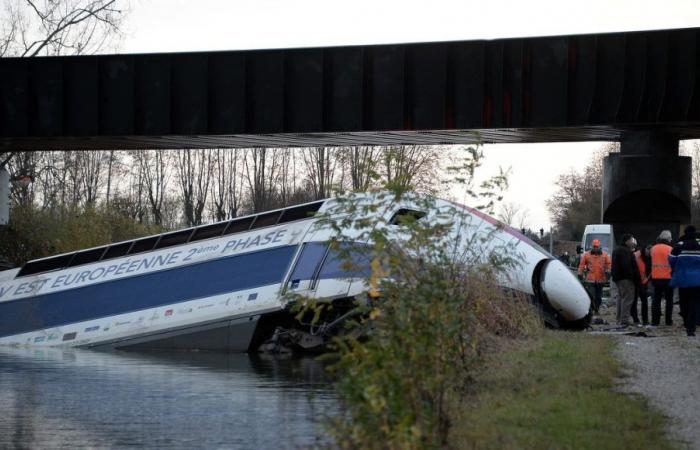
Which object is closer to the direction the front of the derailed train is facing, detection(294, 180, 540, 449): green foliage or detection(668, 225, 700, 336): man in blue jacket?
the man in blue jacket

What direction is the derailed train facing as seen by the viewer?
to the viewer's right

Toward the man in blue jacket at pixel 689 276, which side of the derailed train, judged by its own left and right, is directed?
front

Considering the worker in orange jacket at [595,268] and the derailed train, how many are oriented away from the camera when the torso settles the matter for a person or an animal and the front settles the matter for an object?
0

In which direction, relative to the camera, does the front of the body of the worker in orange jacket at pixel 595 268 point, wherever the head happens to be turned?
toward the camera

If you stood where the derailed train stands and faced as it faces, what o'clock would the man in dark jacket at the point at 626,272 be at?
The man in dark jacket is roughly at 12 o'clock from the derailed train.

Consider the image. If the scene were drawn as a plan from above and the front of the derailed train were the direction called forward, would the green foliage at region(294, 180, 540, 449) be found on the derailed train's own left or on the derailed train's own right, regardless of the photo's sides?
on the derailed train's own right
